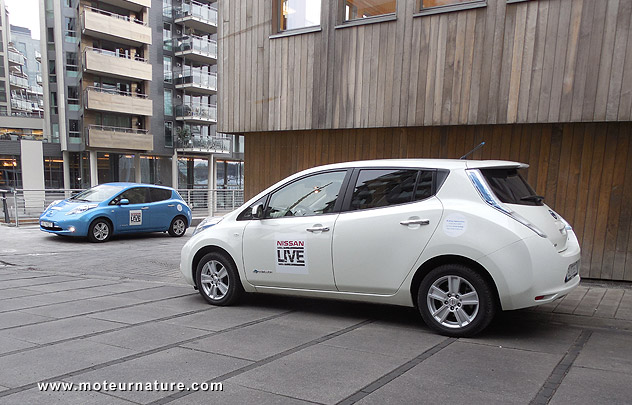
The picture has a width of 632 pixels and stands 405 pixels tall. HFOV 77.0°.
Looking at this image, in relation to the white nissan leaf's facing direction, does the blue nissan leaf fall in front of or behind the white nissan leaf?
in front

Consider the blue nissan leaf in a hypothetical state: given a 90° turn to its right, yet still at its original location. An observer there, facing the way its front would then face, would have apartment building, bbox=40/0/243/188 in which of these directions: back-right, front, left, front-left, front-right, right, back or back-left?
front-right

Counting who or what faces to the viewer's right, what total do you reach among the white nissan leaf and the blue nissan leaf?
0

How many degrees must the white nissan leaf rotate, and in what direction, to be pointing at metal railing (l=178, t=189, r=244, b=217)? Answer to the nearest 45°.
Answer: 0° — it already faces it

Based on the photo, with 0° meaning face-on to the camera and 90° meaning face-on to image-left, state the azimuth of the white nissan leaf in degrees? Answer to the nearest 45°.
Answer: approximately 135°

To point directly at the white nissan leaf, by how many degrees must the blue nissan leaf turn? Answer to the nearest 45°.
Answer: approximately 45° to its left

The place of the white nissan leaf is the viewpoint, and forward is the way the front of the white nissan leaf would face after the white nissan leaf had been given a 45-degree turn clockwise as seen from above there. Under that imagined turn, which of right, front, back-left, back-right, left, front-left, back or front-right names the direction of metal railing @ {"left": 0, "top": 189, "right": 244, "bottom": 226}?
front-left

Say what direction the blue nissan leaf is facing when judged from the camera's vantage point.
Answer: facing the viewer and to the left of the viewer

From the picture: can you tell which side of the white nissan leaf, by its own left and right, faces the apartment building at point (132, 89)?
front
